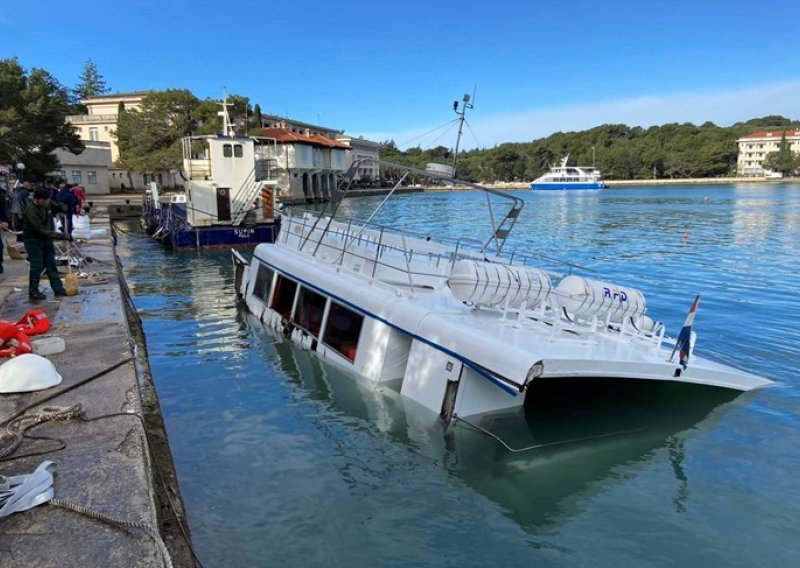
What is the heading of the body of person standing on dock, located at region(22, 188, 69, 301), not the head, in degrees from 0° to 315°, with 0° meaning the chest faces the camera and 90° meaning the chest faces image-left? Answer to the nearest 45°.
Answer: approximately 315°

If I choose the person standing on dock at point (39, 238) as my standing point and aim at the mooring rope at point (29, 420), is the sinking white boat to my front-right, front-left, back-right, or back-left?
front-left

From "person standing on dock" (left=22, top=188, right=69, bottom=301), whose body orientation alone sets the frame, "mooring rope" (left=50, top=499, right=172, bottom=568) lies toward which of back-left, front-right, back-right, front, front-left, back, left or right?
front-right

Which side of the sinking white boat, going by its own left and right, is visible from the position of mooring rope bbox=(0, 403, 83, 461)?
left

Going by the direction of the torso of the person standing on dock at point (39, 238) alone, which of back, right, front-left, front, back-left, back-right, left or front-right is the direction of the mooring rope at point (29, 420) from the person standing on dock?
front-right

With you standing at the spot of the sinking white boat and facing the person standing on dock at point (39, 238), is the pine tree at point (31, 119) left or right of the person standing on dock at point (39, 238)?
right

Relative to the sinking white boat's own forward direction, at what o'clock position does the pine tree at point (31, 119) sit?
The pine tree is roughly at 12 o'clock from the sinking white boat.

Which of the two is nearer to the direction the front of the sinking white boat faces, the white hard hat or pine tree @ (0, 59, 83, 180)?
the pine tree

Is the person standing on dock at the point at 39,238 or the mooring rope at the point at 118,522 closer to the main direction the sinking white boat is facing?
the person standing on dock

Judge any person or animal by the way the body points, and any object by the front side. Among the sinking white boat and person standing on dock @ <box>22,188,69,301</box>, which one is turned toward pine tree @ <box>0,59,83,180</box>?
the sinking white boat
